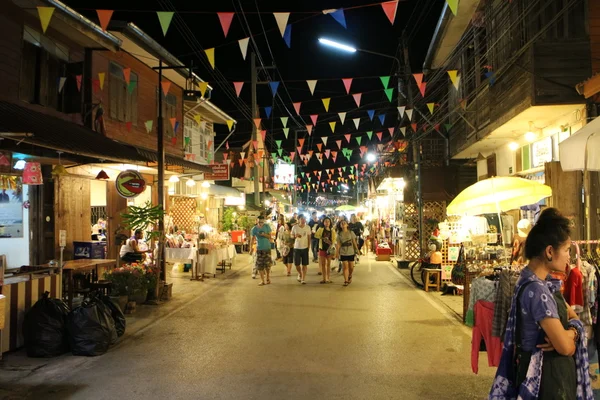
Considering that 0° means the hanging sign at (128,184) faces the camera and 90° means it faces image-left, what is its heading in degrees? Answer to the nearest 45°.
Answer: approximately 0°

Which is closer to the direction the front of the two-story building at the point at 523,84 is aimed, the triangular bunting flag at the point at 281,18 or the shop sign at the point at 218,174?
the triangular bunting flag

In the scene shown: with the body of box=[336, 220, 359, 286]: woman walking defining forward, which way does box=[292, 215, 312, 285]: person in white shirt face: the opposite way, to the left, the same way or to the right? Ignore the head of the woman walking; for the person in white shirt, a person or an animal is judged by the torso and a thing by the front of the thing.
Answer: the same way

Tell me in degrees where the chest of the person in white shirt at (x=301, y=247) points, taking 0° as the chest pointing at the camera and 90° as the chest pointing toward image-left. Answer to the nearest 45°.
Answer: approximately 0°

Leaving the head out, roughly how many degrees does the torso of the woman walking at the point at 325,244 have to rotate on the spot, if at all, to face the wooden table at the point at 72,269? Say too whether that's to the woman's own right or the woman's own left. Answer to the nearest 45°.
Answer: approximately 45° to the woman's own right

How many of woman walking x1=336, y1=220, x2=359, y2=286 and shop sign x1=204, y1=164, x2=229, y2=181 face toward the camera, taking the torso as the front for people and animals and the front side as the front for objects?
2

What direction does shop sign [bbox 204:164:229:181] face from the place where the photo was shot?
facing the viewer

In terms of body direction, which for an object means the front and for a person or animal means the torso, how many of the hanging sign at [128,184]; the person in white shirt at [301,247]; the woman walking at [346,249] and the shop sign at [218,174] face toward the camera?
4

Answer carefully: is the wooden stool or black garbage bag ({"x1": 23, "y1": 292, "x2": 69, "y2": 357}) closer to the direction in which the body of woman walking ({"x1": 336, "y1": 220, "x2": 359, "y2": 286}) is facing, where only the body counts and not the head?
the black garbage bag

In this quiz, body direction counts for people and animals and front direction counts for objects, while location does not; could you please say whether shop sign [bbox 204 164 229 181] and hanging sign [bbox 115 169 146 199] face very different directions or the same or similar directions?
same or similar directions

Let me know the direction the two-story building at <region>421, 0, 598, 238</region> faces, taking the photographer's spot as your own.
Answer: facing the viewer and to the left of the viewer

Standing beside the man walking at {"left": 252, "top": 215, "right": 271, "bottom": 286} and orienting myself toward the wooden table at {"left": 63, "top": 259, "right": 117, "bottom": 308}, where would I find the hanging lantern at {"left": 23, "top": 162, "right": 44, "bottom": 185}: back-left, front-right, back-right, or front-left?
front-right

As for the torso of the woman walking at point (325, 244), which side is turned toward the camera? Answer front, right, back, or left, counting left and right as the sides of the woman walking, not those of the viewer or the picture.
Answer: front

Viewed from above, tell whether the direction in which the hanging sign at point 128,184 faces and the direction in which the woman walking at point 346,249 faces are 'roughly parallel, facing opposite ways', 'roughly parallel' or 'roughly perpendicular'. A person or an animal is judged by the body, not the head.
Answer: roughly parallel
